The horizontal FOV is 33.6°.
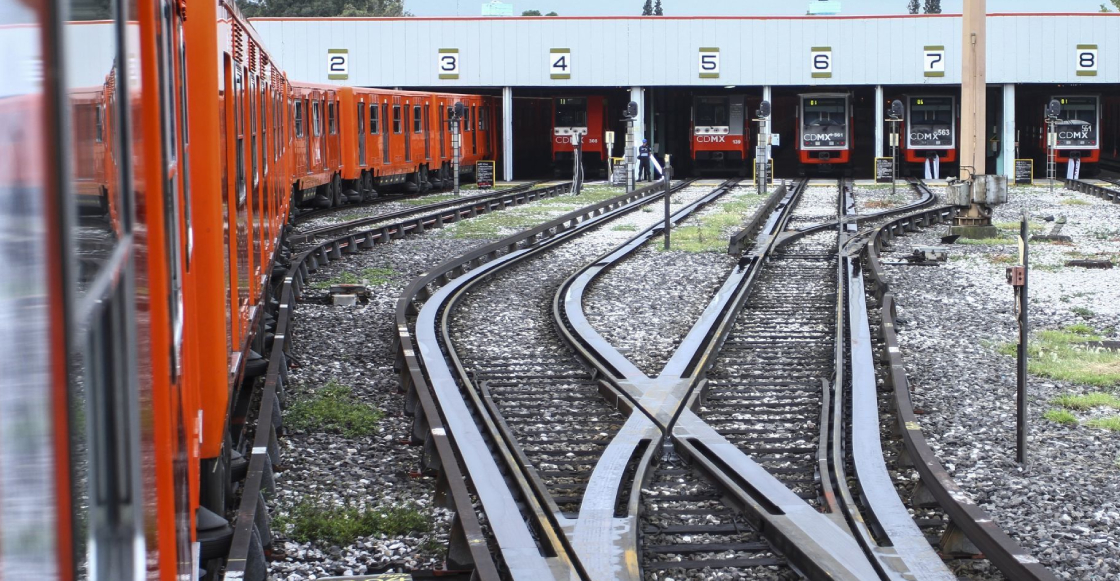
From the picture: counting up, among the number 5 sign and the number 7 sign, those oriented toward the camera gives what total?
2

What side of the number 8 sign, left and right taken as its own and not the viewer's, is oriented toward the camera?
front

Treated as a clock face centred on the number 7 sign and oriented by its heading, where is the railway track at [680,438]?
The railway track is roughly at 12 o'clock from the number 7 sign.

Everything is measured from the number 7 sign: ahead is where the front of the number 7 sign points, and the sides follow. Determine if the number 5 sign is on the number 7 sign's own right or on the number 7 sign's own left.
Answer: on the number 7 sign's own right

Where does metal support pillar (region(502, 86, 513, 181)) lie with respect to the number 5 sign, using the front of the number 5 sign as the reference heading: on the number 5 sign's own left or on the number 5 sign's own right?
on the number 5 sign's own right

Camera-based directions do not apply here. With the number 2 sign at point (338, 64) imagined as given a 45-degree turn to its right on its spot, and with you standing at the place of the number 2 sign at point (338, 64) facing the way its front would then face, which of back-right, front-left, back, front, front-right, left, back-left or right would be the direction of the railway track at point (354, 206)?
front-left

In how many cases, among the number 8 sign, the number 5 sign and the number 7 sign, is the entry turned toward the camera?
3

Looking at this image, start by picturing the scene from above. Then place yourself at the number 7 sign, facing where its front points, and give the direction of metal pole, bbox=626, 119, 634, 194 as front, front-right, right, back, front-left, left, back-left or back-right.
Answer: front-right

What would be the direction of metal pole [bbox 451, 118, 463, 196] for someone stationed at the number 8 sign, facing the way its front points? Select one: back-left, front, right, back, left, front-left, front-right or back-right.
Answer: front-right

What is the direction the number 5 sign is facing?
toward the camera

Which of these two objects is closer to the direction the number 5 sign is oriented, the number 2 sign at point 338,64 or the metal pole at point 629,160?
the metal pole

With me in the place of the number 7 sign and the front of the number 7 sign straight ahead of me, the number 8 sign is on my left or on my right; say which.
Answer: on my left

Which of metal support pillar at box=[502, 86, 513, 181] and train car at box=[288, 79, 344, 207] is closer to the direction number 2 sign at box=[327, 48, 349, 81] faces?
the train car

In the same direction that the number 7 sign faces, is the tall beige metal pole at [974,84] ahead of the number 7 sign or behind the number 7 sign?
ahead
